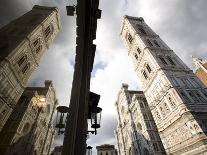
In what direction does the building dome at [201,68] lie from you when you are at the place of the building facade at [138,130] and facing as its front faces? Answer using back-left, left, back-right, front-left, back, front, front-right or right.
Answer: back-left

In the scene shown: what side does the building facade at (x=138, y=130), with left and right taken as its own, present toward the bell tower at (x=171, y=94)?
left

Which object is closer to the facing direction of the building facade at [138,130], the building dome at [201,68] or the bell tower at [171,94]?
the bell tower

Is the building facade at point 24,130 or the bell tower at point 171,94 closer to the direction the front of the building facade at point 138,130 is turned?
the building facade
